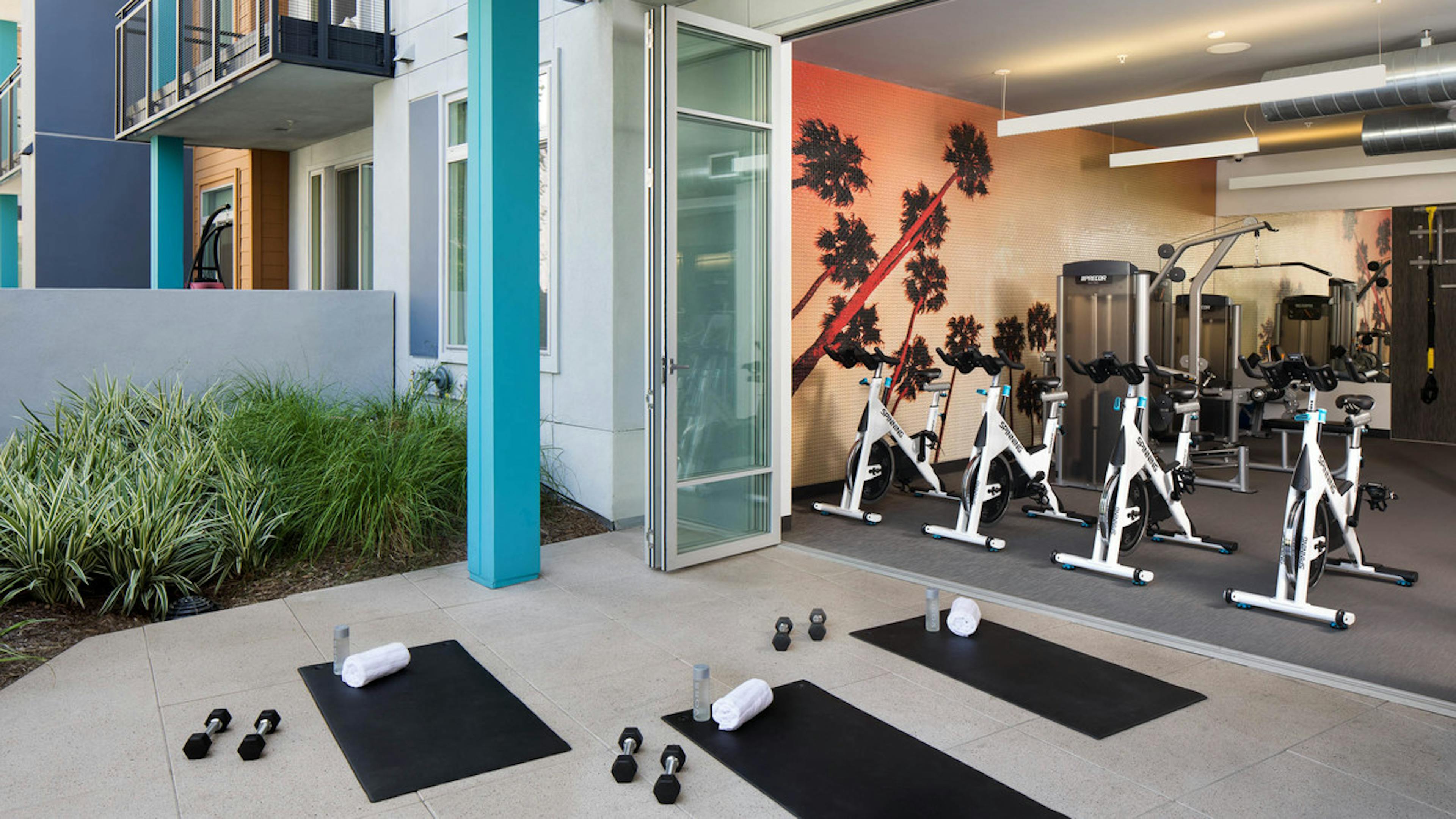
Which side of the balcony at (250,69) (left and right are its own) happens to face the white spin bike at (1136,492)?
left

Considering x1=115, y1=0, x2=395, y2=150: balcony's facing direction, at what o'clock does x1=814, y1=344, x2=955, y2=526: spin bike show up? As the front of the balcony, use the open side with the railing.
The spin bike is roughly at 9 o'clock from the balcony.

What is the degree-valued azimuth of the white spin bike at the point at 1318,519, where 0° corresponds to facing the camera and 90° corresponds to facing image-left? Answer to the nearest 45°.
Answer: approximately 45°

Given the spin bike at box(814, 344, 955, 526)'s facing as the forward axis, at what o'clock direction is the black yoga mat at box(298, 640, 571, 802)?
The black yoga mat is roughly at 11 o'clock from the spin bike.

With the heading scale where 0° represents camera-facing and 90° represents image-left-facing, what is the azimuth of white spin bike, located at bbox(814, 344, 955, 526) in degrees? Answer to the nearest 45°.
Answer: approximately 45°
